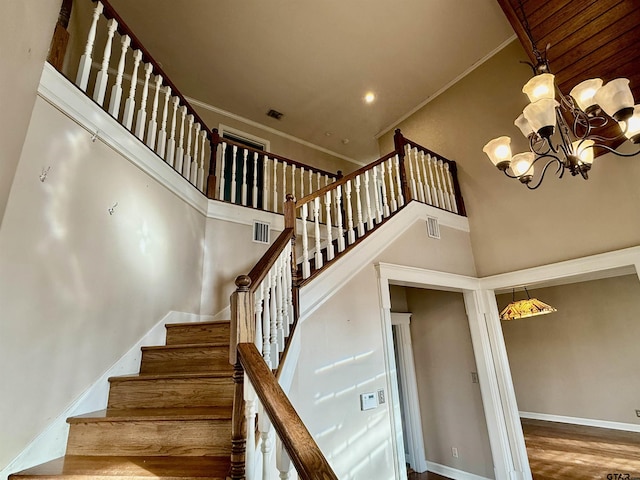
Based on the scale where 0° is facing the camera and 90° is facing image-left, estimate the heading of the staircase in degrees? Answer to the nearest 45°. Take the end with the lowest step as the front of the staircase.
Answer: approximately 0°

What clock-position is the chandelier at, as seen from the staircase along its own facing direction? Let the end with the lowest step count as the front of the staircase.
The chandelier is roughly at 10 o'clock from the staircase.

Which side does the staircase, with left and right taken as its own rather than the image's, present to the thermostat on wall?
left

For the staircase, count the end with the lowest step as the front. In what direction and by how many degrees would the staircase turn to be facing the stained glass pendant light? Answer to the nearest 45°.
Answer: approximately 90° to its left

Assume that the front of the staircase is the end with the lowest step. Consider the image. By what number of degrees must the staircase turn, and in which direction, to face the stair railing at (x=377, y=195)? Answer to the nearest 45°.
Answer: approximately 90° to its left
